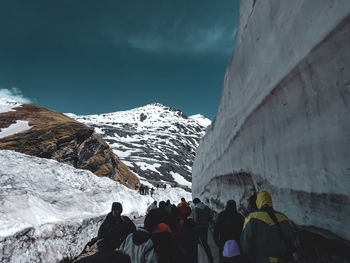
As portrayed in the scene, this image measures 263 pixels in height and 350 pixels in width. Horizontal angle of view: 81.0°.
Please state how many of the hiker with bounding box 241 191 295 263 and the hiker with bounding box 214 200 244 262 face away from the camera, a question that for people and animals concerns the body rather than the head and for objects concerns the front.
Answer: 2

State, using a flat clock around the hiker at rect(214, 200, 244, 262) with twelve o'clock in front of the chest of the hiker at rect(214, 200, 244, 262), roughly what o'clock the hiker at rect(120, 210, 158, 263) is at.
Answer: the hiker at rect(120, 210, 158, 263) is roughly at 7 o'clock from the hiker at rect(214, 200, 244, 262).

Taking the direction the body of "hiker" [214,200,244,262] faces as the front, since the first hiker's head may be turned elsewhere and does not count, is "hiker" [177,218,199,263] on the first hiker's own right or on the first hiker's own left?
on the first hiker's own left

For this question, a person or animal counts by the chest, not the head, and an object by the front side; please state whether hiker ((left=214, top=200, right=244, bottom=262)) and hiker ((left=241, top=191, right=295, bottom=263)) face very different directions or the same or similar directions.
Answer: same or similar directions

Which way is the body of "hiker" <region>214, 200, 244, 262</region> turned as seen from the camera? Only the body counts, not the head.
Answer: away from the camera

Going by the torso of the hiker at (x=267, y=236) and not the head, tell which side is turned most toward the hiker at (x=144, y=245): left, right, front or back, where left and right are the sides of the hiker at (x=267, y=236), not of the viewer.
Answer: left

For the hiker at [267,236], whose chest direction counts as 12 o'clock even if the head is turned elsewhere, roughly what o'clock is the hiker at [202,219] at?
the hiker at [202,219] is roughly at 11 o'clock from the hiker at [267,236].

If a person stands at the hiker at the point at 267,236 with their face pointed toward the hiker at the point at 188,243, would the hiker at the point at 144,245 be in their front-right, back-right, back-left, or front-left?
front-left

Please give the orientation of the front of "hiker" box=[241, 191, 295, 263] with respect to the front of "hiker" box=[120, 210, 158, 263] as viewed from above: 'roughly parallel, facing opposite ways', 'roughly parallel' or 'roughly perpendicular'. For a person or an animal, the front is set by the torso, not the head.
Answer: roughly parallel

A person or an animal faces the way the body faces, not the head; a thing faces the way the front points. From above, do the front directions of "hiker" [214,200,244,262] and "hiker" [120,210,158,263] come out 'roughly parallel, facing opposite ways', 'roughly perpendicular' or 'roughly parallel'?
roughly parallel

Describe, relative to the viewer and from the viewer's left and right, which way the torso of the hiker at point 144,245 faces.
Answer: facing away from the viewer and to the right of the viewer

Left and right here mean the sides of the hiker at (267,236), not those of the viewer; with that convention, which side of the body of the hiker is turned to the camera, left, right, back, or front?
back

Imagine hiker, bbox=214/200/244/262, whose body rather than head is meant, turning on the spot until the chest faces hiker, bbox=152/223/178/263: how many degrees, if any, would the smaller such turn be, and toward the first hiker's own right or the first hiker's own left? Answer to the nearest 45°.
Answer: approximately 135° to the first hiker's own left

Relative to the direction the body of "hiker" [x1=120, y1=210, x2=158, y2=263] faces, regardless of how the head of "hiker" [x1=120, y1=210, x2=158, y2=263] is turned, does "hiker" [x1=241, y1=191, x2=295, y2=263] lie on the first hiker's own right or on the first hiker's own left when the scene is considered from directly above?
on the first hiker's own right
